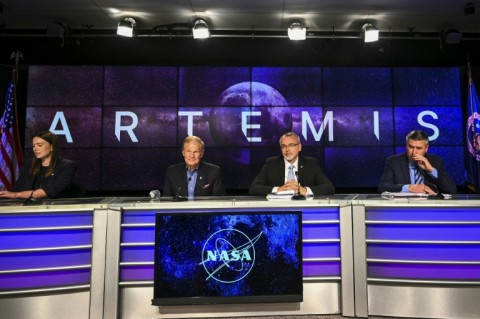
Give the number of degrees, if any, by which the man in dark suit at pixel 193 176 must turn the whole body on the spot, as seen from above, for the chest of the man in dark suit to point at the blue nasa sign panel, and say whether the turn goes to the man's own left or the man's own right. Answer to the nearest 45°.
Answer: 0° — they already face it

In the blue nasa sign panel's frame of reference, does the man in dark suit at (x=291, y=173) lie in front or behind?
behind

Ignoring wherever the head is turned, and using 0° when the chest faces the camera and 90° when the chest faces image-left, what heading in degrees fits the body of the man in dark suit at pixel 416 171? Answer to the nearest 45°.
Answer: approximately 0°

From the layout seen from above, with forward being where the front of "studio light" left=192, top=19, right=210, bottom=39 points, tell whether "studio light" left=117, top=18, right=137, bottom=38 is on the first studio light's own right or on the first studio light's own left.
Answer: on the first studio light's own right

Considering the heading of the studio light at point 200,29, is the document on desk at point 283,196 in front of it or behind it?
in front

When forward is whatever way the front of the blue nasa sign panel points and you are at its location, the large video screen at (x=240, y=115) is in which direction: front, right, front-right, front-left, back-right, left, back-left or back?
back
